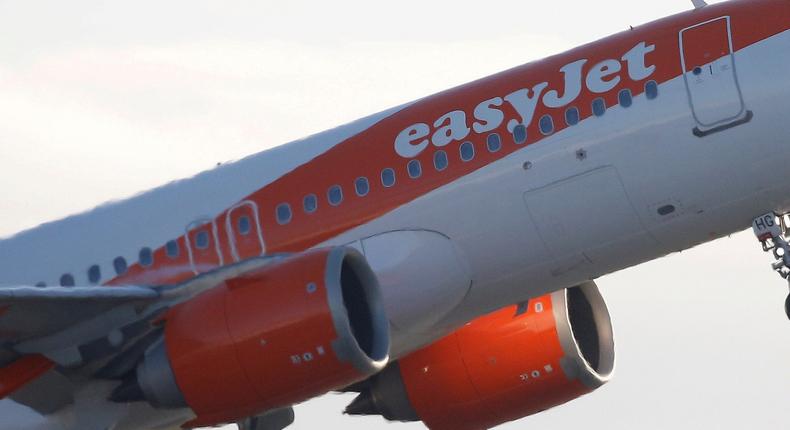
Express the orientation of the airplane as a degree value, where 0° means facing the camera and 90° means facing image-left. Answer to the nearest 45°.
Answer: approximately 315°
